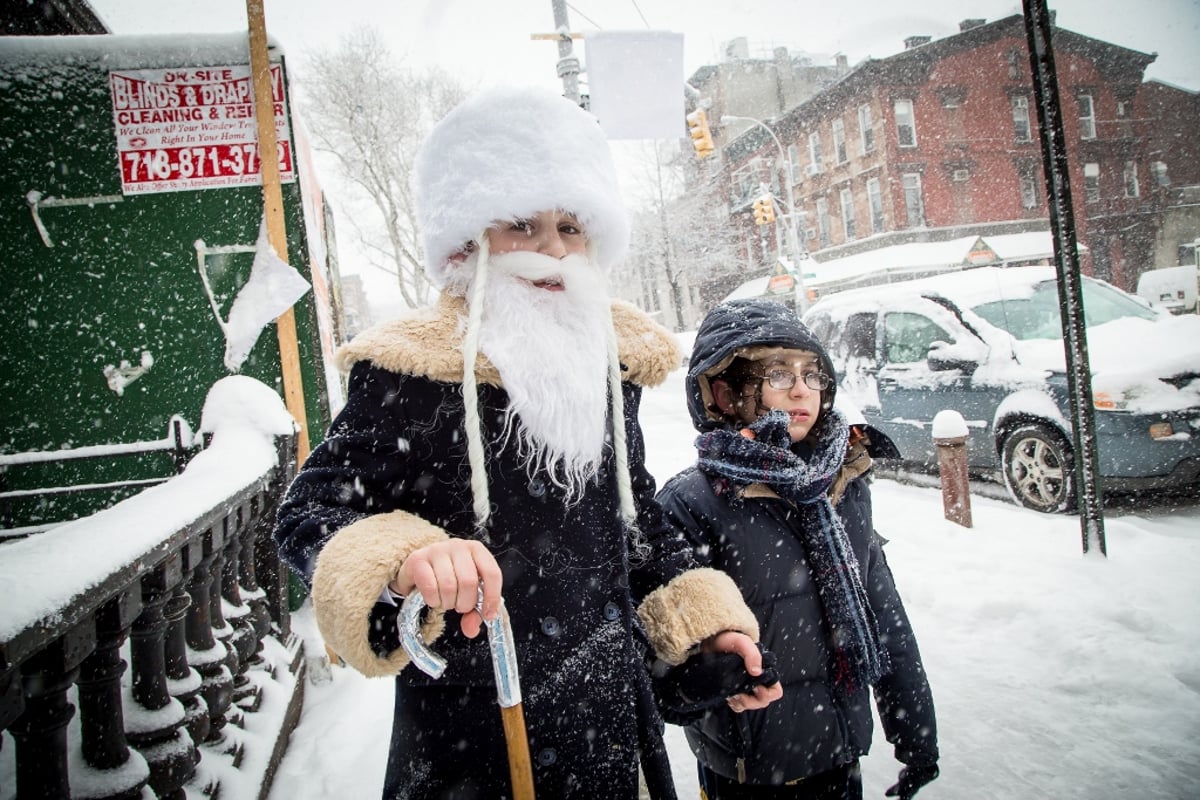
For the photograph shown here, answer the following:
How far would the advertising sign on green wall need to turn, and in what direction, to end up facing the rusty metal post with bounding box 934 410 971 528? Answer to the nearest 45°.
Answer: approximately 90° to its left

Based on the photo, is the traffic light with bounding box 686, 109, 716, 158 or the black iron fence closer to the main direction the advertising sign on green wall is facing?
the black iron fence

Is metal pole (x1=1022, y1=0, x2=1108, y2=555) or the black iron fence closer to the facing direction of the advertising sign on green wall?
the black iron fence

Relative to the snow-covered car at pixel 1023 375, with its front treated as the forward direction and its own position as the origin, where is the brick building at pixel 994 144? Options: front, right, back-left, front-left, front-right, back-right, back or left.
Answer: back-left

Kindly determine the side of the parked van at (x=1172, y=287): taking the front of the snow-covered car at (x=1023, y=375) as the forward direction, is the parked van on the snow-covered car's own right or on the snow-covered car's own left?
on the snow-covered car's own left

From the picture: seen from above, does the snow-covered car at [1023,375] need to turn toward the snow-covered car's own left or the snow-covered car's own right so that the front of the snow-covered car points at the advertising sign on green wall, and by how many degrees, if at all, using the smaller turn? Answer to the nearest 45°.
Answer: approximately 90° to the snow-covered car's own right

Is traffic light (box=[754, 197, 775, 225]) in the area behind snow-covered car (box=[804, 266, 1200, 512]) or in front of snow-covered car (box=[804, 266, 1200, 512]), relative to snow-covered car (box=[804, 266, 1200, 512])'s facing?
behind

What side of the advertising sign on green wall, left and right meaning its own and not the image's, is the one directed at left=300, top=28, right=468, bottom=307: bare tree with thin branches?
back

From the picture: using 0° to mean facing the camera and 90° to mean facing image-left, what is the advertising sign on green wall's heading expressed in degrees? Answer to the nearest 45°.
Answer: approximately 0°

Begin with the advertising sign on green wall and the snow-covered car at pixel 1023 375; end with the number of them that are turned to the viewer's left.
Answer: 0

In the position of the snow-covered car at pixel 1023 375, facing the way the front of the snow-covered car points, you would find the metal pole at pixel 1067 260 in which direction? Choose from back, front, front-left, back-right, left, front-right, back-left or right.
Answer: front-right
